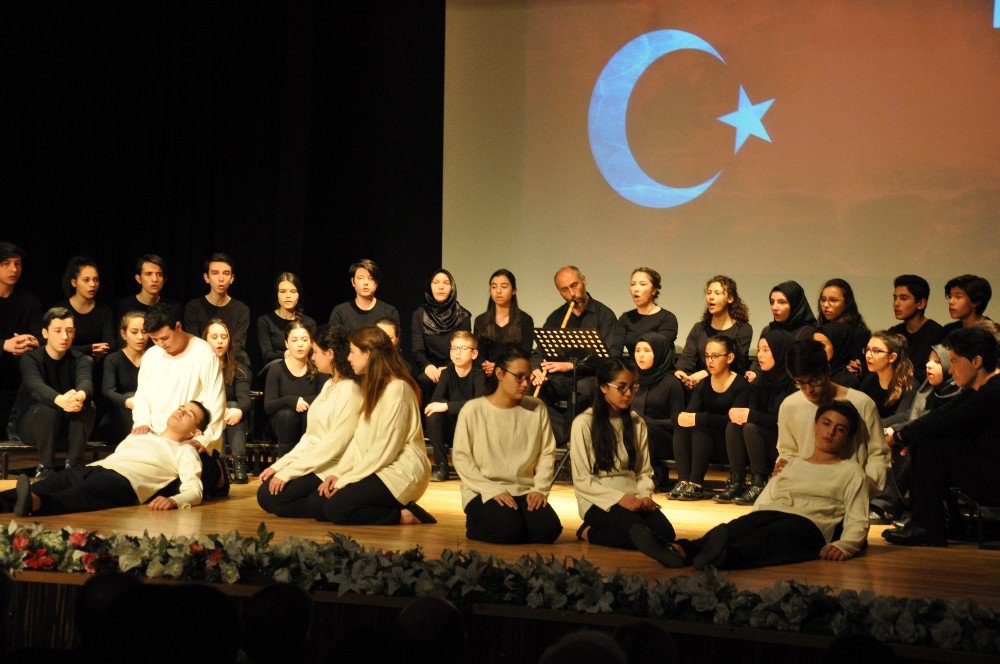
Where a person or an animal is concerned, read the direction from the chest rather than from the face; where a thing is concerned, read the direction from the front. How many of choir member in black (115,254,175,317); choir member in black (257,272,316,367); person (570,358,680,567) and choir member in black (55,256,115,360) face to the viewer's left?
0

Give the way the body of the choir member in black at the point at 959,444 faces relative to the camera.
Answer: to the viewer's left

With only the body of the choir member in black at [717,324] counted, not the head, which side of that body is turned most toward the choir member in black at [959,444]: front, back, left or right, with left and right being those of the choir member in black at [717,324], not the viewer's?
left

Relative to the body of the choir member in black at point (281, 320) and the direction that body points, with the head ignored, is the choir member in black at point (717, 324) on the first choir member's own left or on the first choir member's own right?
on the first choir member's own left

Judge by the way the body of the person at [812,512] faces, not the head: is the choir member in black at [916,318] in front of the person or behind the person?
behind

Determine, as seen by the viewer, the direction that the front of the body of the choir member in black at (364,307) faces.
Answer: toward the camera

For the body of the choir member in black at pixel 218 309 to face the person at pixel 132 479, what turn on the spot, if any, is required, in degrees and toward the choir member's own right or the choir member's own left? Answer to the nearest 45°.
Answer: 0° — they already face them

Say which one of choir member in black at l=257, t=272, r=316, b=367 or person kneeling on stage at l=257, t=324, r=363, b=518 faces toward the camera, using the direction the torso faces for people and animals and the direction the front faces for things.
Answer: the choir member in black

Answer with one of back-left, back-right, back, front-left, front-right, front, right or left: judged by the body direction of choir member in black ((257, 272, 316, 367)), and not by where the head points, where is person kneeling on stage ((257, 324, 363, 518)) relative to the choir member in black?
front

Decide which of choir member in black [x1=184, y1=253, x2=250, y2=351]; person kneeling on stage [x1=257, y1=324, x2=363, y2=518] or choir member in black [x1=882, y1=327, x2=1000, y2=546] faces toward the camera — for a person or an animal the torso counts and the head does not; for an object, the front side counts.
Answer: choir member in black [x1=184, y1=253, x2=250, y2=351]

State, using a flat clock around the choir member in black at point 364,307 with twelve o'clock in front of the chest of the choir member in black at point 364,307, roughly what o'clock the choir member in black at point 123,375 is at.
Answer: the choir member in black at point 123,375 is roughly at 2 o'clock from the choir member in black at point 364,307.

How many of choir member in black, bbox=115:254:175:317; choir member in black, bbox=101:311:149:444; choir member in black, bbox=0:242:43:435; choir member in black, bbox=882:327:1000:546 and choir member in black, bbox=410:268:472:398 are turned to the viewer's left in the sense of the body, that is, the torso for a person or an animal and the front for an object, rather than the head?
1

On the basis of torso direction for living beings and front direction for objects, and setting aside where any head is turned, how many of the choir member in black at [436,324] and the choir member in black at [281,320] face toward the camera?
2

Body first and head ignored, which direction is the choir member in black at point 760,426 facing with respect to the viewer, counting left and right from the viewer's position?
facing the viewer and to the left of the viewer

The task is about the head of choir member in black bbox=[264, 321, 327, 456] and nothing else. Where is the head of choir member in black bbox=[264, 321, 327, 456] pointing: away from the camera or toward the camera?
toward the camera

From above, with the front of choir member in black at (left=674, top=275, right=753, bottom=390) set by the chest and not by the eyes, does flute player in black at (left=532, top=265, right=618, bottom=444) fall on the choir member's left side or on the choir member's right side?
on the choir member's right side

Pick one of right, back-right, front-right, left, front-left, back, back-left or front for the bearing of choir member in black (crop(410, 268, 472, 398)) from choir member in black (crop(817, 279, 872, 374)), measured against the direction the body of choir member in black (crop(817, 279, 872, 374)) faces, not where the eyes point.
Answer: front-right
